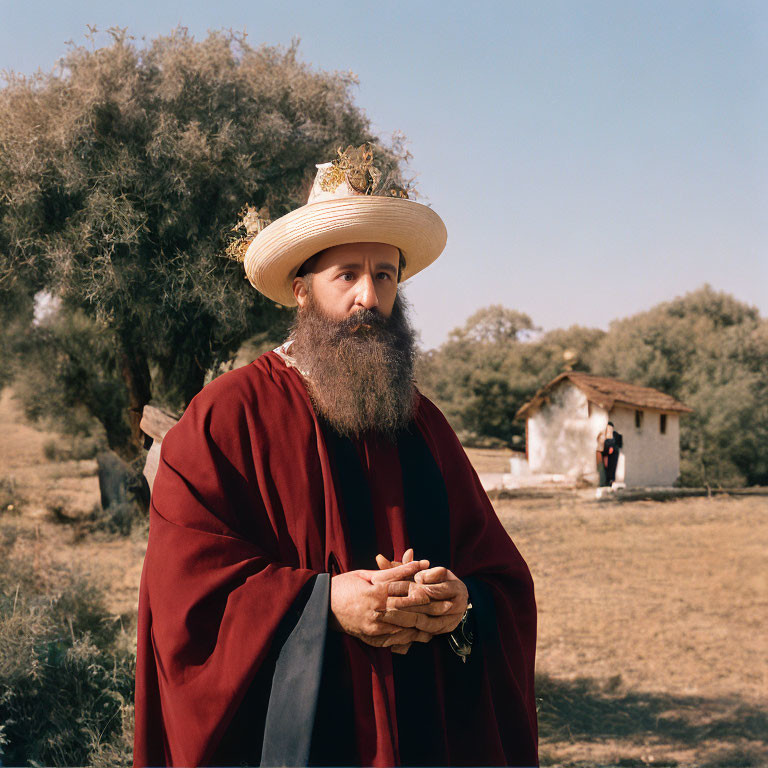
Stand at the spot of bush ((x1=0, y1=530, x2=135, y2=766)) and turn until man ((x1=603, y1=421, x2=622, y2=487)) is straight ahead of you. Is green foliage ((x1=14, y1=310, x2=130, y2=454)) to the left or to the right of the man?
left

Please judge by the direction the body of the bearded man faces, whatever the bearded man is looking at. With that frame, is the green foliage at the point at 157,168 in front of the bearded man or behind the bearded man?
behind

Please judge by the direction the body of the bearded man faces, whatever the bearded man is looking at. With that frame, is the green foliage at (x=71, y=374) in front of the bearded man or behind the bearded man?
behind

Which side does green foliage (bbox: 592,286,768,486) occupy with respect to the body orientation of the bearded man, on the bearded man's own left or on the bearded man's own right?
on the bearded man's own left

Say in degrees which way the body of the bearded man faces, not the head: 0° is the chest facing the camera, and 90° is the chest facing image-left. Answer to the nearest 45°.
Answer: approximately 315°

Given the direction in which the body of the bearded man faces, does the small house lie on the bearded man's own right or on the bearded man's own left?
on the bearded man's own left
